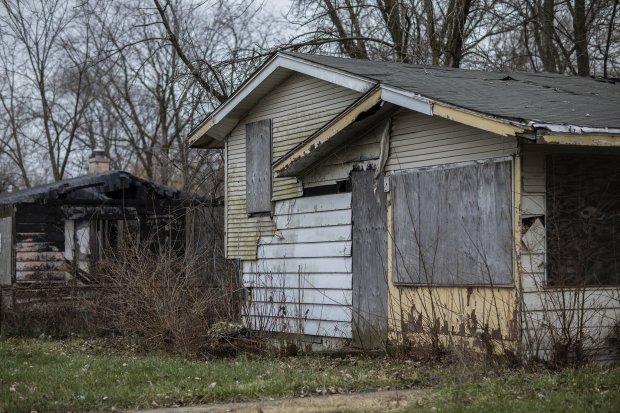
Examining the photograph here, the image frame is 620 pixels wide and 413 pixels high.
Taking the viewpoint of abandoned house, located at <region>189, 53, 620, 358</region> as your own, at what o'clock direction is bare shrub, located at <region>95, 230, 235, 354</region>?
The bare shrub is roughly at 2 o'clock from the abandoned house.

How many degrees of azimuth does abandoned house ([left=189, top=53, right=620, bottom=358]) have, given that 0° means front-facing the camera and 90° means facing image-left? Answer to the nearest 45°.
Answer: approximately 45°
